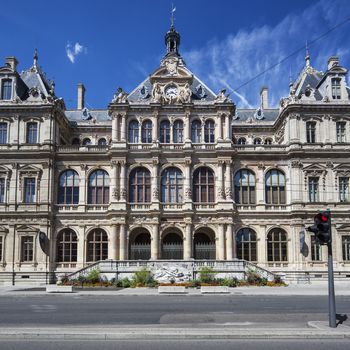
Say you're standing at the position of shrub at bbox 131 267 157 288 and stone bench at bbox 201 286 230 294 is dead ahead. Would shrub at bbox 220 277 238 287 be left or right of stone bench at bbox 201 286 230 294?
left

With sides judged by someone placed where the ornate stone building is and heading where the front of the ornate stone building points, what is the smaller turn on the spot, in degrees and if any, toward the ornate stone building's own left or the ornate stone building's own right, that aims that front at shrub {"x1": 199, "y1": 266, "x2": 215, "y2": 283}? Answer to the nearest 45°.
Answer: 0° — it already faces it

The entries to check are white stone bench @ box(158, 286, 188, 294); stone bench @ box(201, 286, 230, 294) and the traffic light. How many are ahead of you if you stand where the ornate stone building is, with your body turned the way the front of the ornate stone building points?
3

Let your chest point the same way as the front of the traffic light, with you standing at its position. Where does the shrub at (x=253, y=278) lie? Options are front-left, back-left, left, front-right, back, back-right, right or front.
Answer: back-right

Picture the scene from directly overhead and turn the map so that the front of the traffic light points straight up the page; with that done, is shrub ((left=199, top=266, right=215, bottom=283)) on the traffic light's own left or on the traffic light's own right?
on the traffic light's own right

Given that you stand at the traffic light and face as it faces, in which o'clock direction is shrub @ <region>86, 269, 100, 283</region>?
The shrub is roughly at 3 o'clock from the traffic light.

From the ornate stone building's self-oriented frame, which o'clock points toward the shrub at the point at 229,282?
The shrub is roughly at 11 o'clock from the ornate stone building.

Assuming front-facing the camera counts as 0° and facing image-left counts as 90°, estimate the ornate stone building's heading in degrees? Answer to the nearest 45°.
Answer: approximately 0°

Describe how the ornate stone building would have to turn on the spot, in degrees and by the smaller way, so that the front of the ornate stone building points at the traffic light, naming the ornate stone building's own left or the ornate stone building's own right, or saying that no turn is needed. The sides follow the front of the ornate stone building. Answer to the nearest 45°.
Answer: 0° — it already faces it

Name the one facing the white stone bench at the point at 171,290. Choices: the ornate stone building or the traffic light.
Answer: the ornate stone building

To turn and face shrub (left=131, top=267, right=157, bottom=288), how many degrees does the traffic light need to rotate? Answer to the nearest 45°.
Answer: approximately 90° to its right

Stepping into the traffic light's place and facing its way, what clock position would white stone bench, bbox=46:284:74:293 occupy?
The white stone bench is roughly at 3 o'clock from the traffic light.

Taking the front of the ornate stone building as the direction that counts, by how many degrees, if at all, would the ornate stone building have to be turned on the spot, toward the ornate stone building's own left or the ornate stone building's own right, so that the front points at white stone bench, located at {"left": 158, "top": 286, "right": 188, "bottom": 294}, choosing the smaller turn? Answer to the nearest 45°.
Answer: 0° — it already faces it
